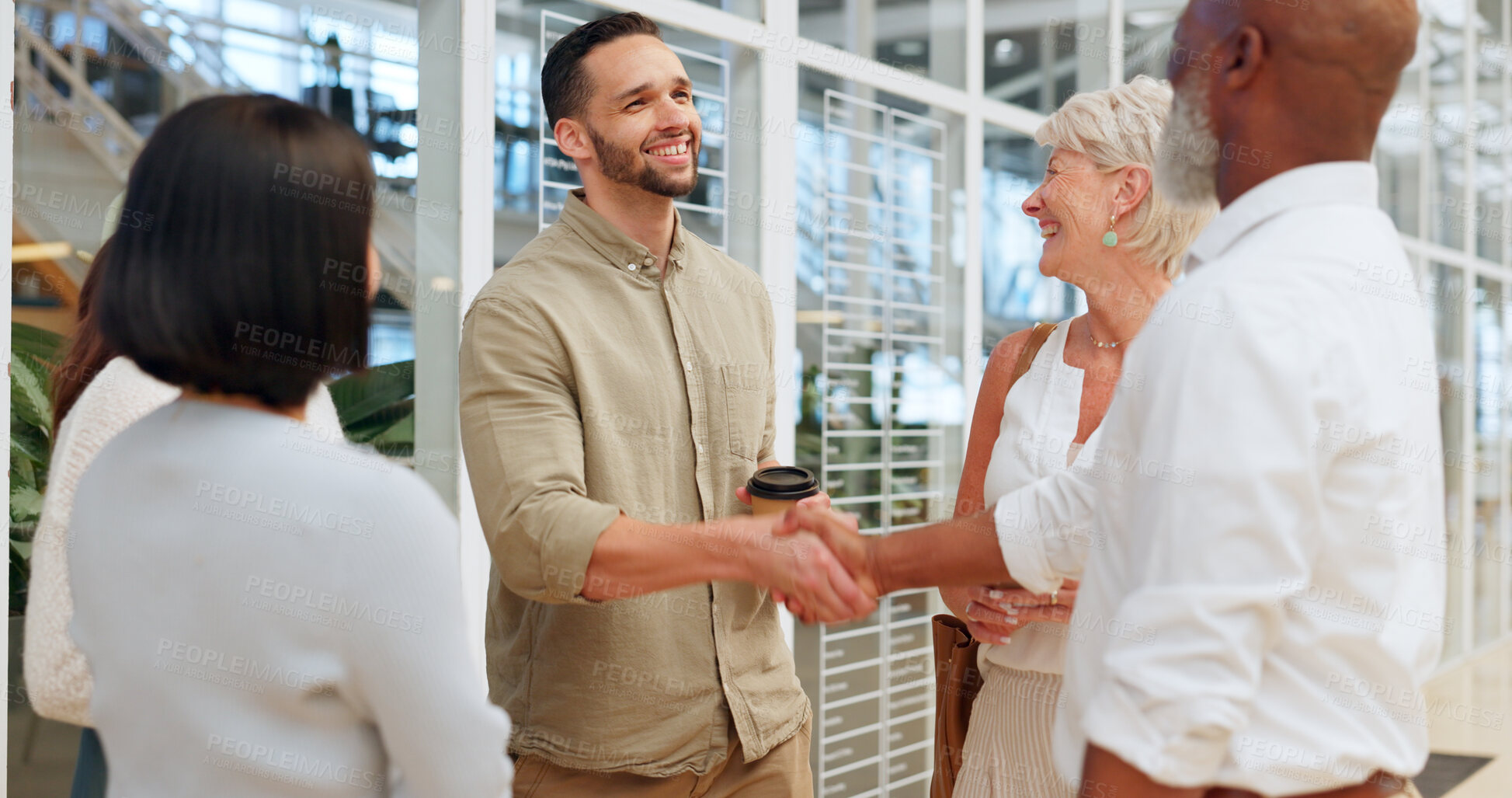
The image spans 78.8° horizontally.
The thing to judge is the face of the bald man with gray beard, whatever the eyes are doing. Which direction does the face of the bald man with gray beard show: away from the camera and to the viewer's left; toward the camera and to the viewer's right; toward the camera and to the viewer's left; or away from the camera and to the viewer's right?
away from the camera and to the viewer's left

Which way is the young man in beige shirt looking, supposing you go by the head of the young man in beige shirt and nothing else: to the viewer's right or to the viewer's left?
to the viewer's right

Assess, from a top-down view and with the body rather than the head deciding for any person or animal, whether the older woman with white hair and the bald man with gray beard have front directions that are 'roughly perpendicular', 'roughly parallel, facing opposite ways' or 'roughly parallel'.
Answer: roughly perpendicular

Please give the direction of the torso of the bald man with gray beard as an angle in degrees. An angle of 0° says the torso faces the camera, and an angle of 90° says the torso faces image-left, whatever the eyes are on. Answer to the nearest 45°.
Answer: approximately 135°

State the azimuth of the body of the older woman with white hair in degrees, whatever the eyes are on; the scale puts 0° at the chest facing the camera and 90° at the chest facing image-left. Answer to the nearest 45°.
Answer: approximately 45°

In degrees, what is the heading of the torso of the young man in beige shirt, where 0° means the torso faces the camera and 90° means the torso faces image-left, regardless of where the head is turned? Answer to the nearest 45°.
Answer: approximately 315°

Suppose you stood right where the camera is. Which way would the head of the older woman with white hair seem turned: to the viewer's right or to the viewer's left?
to the viewer's left

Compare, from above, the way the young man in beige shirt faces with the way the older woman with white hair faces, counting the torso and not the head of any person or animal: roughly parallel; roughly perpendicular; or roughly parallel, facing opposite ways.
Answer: roughly perpendicular

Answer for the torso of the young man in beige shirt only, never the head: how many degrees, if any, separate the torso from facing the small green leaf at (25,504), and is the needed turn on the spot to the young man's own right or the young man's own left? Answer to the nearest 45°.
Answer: approximately 135° to the young man's own right

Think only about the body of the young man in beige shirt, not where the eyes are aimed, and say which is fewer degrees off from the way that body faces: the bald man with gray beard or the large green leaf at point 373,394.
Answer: the bald man with gray beard
